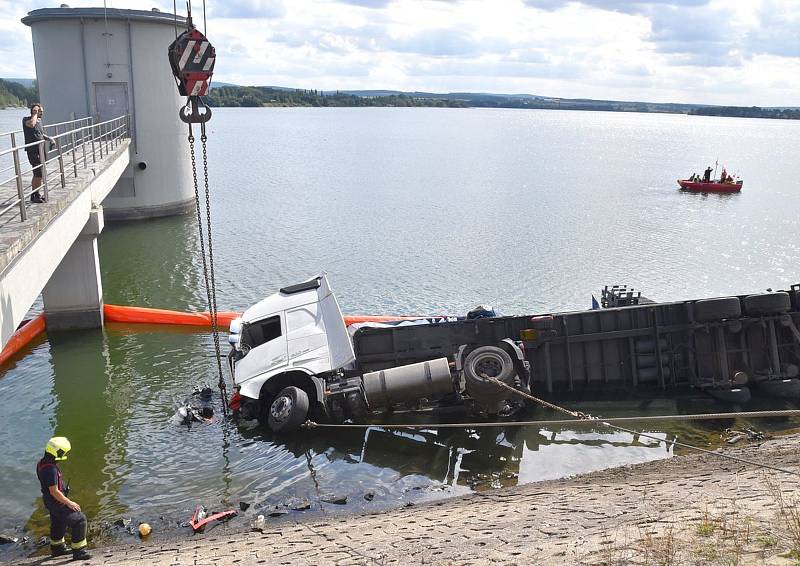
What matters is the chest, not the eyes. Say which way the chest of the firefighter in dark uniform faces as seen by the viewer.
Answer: to the viewer's right

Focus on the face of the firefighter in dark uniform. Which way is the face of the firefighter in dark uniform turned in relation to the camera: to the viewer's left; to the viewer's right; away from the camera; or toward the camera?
to the viewer's right

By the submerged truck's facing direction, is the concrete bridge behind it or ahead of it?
ahead

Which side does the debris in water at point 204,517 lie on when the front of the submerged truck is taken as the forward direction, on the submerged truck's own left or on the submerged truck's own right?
on the submerged truck's own left

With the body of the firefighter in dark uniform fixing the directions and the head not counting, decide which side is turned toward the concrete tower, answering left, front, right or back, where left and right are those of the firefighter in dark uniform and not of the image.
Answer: left

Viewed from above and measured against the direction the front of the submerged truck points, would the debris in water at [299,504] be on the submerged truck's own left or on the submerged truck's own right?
on the submerged truck's own left

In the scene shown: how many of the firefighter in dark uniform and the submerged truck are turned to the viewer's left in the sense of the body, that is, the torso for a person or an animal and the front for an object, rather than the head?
1

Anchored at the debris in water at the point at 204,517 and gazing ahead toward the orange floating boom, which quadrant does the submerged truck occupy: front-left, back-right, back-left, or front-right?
front-right

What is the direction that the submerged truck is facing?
to the viewer's left
